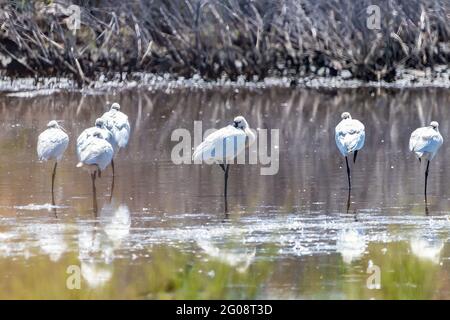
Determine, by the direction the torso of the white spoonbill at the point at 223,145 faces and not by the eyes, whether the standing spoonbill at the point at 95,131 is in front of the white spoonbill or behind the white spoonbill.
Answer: behind

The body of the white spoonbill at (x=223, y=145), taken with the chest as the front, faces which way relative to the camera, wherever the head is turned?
to the viewer's right

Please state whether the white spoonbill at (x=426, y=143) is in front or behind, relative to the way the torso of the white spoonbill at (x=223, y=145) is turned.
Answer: in front

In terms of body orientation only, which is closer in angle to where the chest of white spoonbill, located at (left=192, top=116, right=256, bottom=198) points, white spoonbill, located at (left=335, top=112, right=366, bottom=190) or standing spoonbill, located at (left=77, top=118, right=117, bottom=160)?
the white spoonbill
